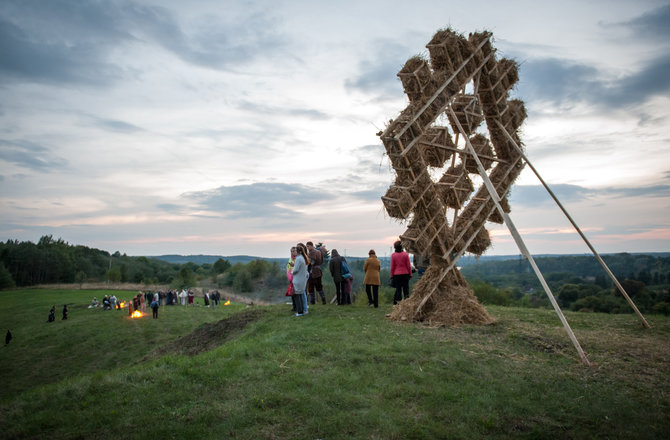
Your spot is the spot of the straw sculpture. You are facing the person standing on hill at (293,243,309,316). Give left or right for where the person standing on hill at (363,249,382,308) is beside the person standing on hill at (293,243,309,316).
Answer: right

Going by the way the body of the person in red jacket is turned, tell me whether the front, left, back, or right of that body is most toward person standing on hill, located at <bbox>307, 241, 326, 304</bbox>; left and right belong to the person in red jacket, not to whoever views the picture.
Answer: left

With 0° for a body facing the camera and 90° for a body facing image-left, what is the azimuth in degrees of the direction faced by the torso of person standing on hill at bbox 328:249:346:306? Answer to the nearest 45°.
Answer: approximately 180°

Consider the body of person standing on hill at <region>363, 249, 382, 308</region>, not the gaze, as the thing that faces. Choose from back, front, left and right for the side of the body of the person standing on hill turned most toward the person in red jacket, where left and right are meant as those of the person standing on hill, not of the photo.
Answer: right

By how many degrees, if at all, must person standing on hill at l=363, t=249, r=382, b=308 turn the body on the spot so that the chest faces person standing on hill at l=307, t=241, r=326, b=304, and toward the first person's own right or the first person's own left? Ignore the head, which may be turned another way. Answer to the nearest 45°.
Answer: approximately 45° to the first person's own left

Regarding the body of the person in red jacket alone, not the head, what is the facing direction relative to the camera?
away from the camera

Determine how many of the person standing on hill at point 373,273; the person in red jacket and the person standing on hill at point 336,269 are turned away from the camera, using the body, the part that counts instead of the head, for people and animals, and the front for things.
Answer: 3

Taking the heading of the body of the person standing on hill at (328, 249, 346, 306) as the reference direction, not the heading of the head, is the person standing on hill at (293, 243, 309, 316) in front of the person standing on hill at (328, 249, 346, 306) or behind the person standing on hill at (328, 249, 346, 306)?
behind

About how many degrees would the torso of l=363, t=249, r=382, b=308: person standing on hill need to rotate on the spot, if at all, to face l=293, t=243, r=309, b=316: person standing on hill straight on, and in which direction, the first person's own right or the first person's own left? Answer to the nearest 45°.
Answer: approximately 135° to the first person's own left

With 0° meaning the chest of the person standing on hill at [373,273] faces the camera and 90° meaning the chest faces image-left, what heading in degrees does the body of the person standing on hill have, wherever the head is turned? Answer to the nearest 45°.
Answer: approximately 180°
